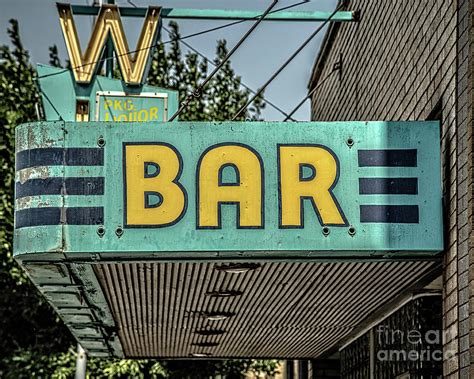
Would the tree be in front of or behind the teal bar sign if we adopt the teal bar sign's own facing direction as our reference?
behind

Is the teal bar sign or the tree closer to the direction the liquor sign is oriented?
the teal bar sign

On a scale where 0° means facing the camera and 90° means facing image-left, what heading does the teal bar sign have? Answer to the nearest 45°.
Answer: approximately 0°

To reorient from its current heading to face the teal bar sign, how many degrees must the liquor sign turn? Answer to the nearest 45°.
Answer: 0° — it already faces it

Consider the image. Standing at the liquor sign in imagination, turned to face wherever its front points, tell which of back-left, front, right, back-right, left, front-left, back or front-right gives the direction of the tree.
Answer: back

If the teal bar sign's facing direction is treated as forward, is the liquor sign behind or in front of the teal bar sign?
behind

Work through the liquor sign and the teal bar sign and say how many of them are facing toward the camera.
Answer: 2
